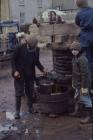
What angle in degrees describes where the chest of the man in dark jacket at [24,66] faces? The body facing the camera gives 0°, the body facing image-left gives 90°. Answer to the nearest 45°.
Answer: approximately 315°

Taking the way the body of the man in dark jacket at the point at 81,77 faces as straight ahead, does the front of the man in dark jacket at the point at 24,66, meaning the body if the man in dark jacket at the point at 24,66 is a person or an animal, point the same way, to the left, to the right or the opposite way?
to the left

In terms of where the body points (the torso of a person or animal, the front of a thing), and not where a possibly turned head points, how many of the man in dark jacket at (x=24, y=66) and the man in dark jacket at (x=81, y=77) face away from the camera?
0

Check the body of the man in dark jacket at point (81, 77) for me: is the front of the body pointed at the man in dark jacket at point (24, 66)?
no

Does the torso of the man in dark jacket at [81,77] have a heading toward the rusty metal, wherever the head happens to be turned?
no

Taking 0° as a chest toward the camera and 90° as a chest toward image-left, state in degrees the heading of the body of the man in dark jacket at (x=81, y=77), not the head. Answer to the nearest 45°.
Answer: approximately 45°
